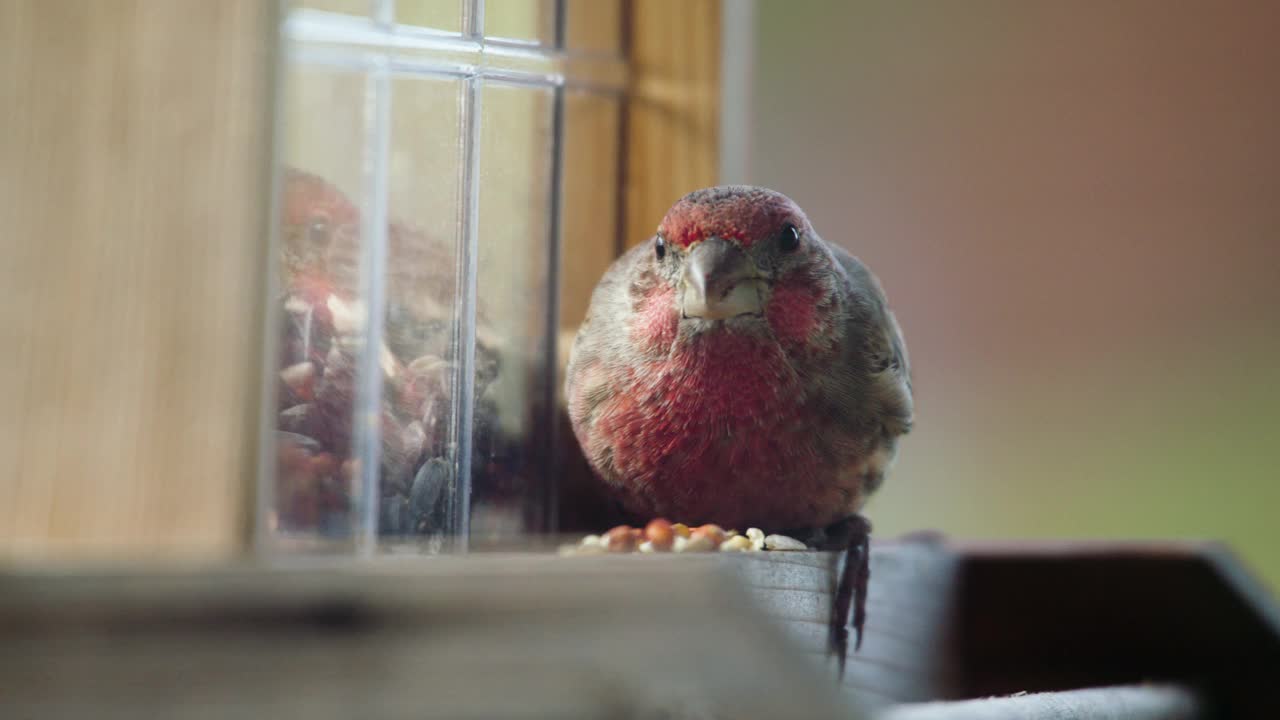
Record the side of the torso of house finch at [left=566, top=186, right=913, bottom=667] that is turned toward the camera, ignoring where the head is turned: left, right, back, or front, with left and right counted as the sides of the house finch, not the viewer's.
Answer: front

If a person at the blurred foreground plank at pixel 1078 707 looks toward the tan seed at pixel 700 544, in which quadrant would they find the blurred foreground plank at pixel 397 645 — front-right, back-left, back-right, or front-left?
front-left

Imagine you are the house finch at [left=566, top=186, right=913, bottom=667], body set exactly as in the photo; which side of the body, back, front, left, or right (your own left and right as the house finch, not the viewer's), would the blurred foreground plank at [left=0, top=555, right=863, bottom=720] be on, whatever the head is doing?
front
